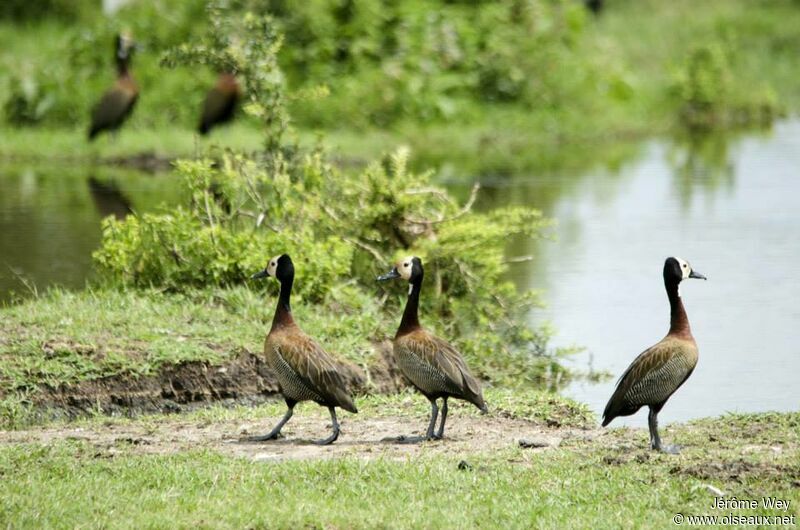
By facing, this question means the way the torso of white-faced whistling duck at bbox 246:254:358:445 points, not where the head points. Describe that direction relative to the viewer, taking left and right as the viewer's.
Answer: facing to the left of the viewer

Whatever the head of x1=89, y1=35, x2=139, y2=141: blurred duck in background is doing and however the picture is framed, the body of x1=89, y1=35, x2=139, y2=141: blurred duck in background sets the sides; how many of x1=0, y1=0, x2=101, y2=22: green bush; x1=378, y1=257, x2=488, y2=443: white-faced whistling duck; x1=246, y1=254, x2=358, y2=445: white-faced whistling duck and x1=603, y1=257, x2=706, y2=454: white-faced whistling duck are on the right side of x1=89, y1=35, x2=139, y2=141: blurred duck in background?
3

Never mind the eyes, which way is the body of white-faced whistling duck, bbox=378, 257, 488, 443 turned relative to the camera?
to the viewer's left

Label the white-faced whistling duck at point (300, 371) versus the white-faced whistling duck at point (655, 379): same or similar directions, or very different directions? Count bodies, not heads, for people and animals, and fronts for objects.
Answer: very different directions

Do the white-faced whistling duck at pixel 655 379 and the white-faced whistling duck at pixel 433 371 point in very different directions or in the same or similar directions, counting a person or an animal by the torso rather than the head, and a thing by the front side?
very different directions

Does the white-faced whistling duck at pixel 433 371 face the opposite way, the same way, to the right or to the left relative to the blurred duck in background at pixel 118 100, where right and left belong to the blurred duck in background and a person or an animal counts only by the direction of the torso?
the opposite way

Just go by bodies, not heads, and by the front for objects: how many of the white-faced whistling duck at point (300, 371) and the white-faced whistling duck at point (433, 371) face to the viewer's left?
2

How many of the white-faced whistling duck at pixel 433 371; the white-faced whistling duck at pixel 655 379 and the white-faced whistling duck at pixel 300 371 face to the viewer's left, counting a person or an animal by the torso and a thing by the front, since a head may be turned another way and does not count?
2

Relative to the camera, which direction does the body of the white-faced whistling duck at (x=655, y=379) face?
to the viewer's right

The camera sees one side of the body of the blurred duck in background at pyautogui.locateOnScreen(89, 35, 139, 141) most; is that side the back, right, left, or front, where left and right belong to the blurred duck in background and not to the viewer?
right

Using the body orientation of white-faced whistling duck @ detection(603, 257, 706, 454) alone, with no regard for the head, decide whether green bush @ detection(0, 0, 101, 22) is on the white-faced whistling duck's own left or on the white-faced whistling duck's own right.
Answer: on the white-faced whistling duck's own left

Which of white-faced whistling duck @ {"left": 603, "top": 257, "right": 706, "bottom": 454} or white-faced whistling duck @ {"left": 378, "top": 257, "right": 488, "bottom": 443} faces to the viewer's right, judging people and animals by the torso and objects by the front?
white-faced whistling duck @ {"left": 603, "top": 257, "right": 706, "bottom": 454}

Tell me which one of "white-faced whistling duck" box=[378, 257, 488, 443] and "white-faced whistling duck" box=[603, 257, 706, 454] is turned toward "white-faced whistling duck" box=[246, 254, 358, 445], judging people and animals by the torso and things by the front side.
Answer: "white-faced whistling duck" box=[378, 257, 488, 443]

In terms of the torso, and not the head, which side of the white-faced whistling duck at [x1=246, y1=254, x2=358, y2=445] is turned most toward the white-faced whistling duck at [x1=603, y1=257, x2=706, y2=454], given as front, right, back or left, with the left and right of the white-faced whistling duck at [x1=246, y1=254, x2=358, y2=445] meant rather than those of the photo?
back

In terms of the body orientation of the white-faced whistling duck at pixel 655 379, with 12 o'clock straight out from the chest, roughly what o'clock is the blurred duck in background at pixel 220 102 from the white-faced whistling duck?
The blurred duck in background is roughly at 8 o'clock from the white-faced whistling duck.

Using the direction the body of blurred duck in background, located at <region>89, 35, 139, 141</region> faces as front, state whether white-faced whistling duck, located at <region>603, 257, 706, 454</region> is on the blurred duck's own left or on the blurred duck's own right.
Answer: on the blurred duck's own right
